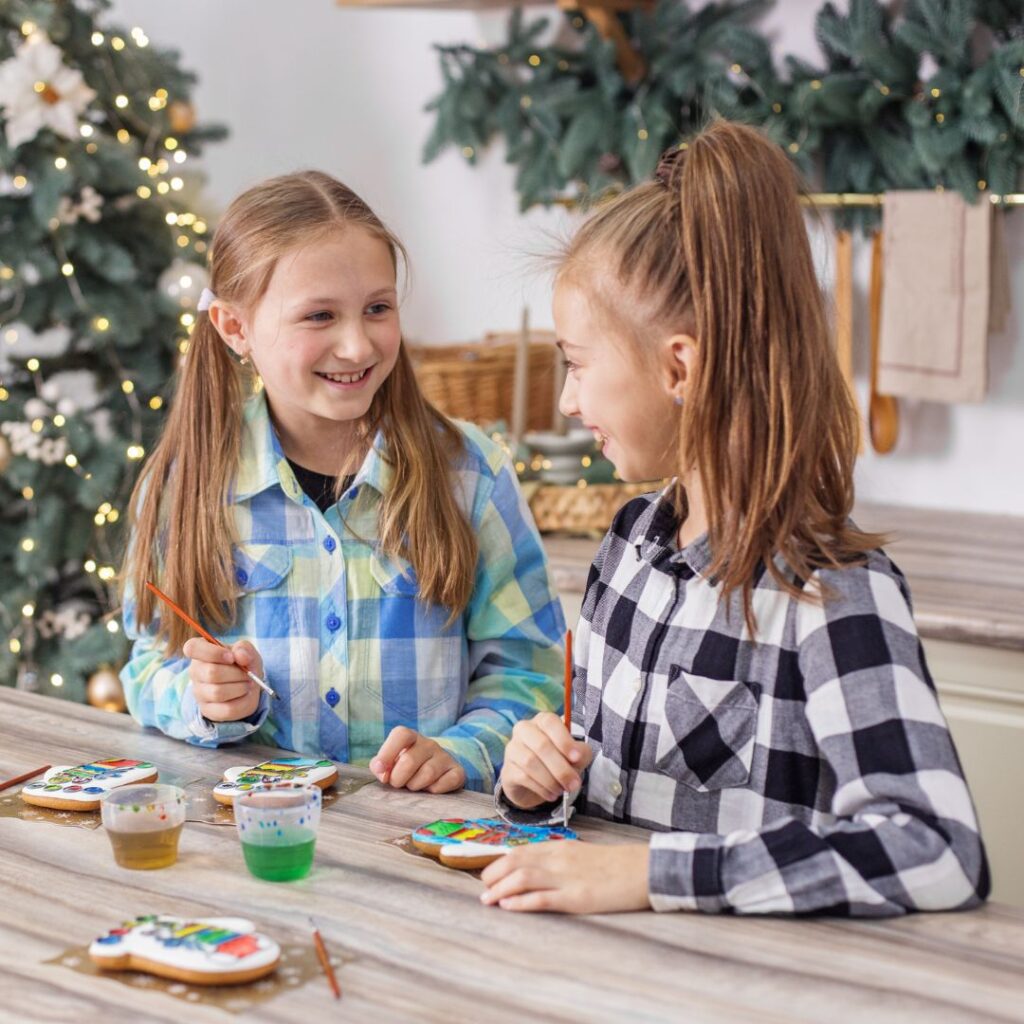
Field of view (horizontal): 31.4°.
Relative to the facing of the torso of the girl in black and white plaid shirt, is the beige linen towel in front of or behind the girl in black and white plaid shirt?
behind

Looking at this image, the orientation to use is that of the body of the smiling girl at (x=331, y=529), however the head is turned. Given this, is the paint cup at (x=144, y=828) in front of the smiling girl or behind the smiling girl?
in front

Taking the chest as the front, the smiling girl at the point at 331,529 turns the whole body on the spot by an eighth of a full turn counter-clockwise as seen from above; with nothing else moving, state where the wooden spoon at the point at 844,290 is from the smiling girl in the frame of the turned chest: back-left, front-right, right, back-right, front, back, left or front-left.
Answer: left

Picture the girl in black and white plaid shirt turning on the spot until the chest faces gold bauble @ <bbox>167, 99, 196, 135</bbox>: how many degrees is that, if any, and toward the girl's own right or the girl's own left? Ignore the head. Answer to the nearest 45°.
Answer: approximately 90° to the girl's own right

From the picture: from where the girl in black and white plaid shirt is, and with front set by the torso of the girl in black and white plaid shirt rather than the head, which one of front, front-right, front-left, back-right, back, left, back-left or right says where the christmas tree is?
right

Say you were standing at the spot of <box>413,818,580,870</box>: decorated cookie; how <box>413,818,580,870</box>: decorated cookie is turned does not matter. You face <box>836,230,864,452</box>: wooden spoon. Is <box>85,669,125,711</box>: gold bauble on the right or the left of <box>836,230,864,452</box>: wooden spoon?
left

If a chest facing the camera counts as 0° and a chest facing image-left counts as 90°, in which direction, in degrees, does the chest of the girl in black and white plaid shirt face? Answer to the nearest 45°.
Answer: approximately 45°

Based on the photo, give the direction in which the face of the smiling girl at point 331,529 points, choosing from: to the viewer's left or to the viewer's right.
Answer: to the viewer's right

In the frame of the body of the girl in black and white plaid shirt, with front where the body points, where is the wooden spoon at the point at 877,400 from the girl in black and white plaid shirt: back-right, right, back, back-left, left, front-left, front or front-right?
back-right

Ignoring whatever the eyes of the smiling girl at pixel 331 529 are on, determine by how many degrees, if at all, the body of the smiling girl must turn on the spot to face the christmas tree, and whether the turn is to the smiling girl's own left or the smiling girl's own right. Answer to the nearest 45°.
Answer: approximately 180°

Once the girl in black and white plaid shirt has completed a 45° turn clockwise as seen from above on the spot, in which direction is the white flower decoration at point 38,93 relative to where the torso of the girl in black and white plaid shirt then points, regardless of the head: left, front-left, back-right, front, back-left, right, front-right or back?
front-right

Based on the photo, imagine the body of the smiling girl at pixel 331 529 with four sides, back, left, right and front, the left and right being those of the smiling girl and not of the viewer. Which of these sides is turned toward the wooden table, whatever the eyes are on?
front

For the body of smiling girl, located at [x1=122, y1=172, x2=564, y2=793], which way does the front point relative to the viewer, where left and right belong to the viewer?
facing the viewer

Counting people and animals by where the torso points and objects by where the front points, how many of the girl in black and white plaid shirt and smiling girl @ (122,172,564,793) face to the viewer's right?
0

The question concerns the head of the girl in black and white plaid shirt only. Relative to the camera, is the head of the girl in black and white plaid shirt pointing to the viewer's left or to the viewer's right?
to the viewer's left

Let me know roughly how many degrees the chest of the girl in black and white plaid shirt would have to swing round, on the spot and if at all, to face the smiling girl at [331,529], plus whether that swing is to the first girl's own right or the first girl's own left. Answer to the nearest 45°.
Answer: approximately 90° to the first girl's own right
